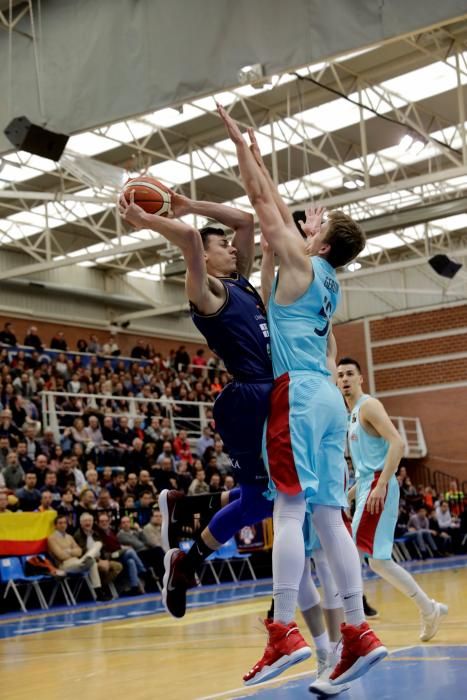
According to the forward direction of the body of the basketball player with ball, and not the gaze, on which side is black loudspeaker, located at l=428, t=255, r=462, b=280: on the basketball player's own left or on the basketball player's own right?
on the basketball player's own left

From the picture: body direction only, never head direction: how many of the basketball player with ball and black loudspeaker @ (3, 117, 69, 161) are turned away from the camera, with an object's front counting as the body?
0

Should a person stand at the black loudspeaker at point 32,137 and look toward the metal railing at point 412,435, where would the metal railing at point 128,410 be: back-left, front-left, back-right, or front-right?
front-left

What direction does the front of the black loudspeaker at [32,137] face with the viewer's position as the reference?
facing the viewer and to the right of the viewer

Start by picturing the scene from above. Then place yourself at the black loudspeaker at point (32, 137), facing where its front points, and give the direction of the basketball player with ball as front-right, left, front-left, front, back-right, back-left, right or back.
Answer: front-right

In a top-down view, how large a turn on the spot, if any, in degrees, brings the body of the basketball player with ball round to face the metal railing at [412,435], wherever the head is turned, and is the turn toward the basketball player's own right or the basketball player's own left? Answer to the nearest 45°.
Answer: approximately 90° to the basketball player's own left

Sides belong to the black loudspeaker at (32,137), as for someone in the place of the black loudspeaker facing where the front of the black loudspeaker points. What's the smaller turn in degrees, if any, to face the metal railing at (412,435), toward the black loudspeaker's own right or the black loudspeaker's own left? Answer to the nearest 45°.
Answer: approximately 90° to the black loudspeaker's own left

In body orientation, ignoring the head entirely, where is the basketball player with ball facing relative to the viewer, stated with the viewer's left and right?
facing to the right of the viewer
